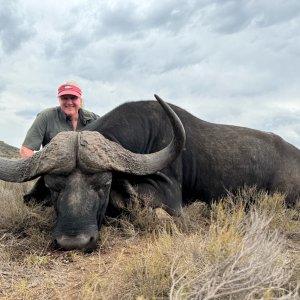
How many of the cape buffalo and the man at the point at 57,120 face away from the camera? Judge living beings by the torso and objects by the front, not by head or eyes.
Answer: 0

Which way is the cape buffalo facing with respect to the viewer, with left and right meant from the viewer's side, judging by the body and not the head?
facing the viewer and to the left of the viewer

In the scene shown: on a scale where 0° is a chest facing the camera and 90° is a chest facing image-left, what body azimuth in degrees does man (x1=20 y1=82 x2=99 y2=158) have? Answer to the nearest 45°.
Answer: approximately 0°
